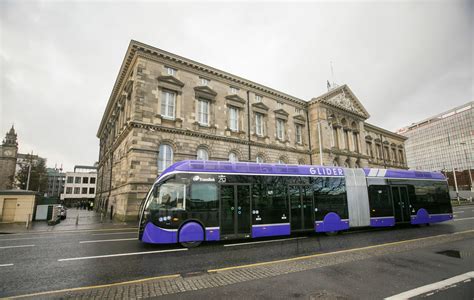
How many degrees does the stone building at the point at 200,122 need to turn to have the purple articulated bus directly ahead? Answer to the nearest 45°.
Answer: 0° — it already faces it

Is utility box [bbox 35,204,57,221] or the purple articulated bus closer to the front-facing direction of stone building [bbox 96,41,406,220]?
the purple articulated bus

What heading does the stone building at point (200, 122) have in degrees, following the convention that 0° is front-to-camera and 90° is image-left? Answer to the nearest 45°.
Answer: approximately 315°

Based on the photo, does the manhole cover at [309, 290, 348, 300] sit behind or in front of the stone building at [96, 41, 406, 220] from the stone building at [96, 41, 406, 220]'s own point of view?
in front

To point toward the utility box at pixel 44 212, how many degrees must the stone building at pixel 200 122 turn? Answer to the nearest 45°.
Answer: approximately 135° to its right

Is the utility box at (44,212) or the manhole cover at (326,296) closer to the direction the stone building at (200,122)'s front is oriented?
the manhole cover
